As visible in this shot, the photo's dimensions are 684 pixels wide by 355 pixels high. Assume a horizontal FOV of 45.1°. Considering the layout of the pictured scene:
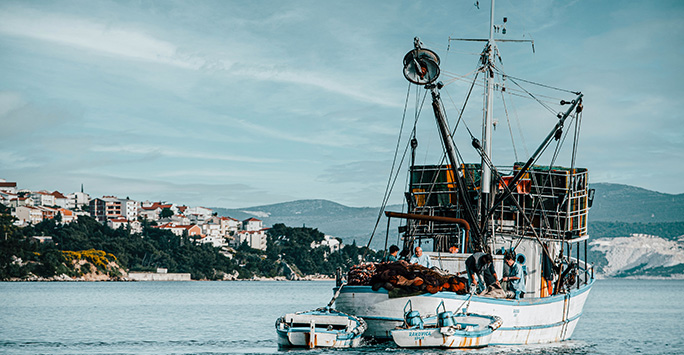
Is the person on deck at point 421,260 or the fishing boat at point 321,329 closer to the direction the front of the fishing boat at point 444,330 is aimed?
the person on deck

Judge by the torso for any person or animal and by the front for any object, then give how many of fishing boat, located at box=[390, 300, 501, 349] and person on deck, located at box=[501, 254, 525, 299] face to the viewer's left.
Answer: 1

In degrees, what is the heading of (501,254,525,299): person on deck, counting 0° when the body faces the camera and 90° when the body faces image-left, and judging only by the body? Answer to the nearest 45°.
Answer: approximately 90°

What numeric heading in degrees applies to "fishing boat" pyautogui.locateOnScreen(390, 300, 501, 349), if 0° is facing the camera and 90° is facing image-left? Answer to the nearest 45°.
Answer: approximately 225°

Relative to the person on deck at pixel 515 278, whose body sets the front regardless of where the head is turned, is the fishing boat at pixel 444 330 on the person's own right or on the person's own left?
on the person's own left

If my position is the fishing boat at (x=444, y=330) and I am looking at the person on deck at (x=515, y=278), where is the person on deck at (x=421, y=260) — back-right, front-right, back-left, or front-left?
front-left

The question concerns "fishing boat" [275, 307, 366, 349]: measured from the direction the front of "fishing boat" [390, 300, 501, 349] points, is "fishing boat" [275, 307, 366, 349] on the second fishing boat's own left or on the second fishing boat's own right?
on the second fishing boat's own left

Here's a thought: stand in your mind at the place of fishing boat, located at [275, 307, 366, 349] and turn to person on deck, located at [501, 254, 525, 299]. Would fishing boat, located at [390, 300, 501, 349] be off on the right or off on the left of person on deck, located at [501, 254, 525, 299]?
right
